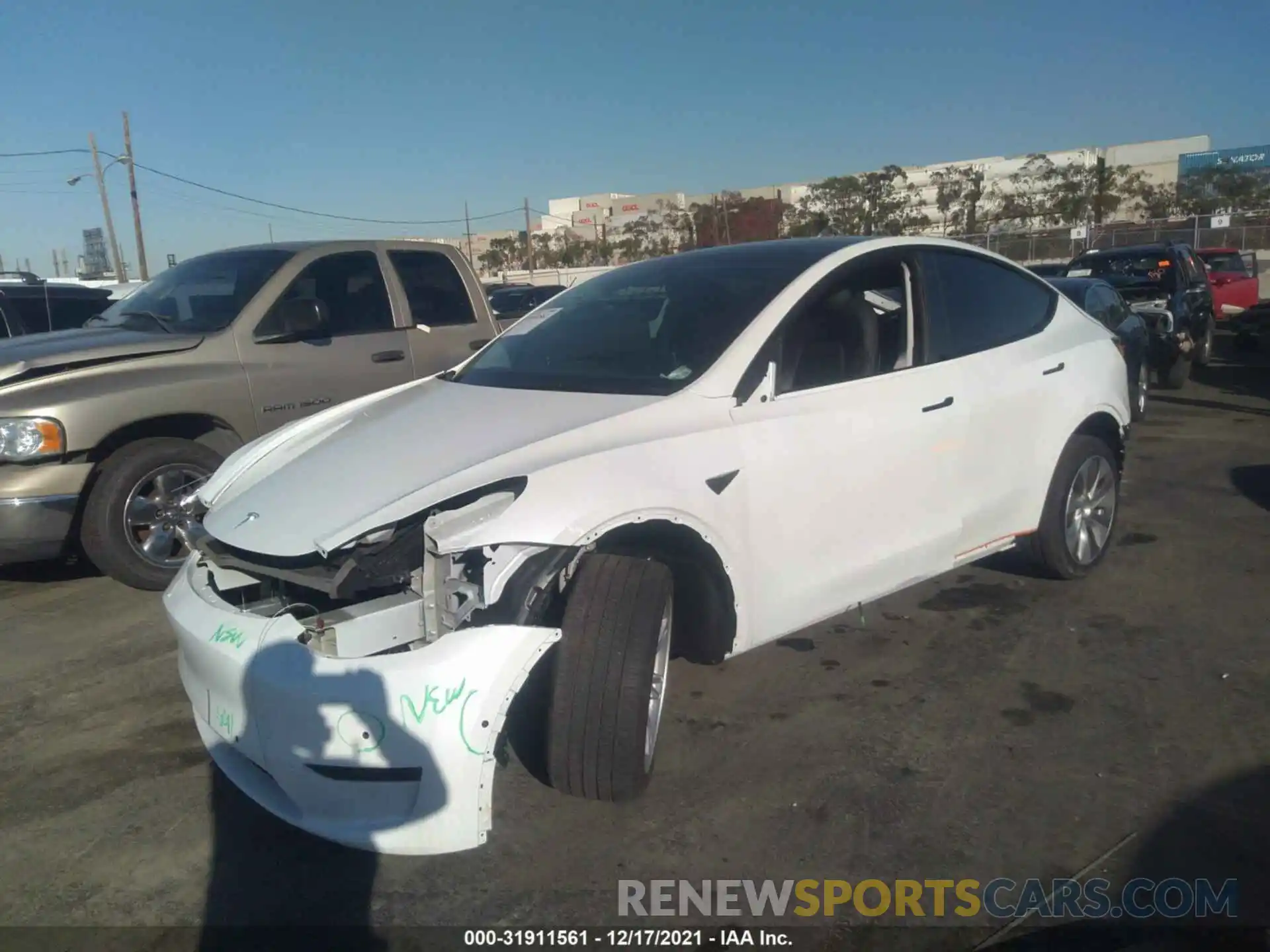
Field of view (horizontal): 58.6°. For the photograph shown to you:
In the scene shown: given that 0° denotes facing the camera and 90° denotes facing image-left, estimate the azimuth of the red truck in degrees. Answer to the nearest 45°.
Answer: approximately 45°

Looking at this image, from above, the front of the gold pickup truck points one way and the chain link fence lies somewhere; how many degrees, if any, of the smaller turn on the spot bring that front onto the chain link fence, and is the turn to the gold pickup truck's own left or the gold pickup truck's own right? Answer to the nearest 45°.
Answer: approximately 180°

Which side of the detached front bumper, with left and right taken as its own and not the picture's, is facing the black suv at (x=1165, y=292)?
back

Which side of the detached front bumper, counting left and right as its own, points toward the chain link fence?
back

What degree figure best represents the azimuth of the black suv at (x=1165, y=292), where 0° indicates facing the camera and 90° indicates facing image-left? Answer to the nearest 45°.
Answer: approximately 45°

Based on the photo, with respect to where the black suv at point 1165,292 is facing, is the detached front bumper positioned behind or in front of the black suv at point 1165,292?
in front

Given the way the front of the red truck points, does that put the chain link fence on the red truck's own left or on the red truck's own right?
on the red truck's own right

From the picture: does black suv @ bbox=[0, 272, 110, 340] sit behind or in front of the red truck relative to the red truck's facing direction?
in front

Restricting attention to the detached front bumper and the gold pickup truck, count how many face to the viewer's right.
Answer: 0

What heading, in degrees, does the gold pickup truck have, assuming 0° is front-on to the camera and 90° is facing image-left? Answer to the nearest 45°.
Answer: approximately 45°

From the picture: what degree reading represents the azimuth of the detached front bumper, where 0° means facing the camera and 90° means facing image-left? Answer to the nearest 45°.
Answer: approximately 45°

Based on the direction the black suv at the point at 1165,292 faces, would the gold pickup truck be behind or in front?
in front
